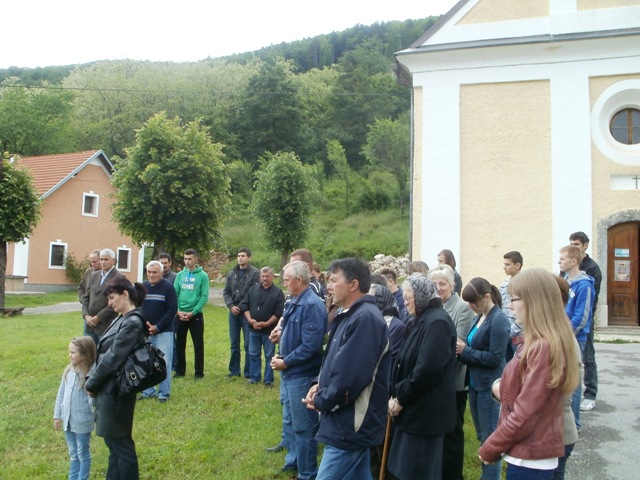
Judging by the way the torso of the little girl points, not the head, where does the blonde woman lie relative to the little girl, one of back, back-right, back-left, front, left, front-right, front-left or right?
left

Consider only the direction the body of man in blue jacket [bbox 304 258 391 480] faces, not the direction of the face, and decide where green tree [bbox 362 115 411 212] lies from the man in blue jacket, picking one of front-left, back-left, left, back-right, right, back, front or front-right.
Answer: right

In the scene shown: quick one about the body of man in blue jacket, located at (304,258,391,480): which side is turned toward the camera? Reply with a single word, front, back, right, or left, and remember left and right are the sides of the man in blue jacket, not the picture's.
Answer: left

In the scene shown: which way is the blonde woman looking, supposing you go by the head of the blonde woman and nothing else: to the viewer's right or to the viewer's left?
to the viewer's left

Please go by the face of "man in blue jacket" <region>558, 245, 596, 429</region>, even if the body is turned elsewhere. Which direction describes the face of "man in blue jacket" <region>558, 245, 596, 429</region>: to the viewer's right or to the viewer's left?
to the viewer's left

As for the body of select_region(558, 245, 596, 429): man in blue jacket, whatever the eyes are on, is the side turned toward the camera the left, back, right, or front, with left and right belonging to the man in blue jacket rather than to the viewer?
left

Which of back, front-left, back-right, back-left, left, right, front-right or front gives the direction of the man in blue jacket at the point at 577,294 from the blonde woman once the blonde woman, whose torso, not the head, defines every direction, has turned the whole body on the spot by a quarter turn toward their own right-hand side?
front

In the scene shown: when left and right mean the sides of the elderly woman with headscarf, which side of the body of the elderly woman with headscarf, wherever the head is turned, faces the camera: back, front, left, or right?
left
